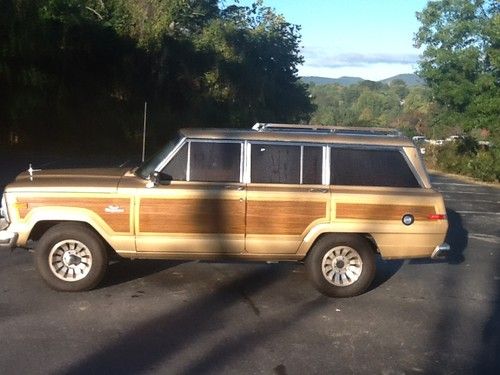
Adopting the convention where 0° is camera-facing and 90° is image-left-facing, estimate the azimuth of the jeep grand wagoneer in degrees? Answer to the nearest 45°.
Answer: approximately 90°

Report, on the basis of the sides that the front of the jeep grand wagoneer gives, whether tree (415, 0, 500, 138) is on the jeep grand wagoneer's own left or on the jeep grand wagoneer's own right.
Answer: on the jeep grand wagoneer's own right
